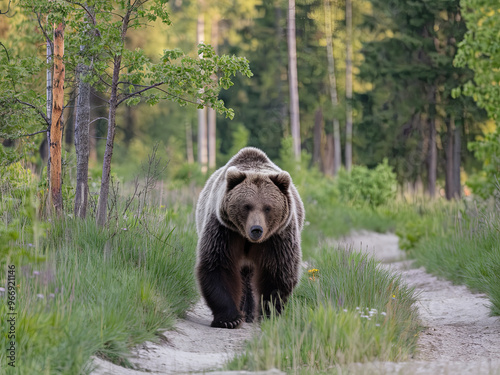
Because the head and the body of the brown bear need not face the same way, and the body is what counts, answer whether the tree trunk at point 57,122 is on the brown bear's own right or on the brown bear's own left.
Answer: on the brown bear's own right

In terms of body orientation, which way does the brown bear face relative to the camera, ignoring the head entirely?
toward the camera
